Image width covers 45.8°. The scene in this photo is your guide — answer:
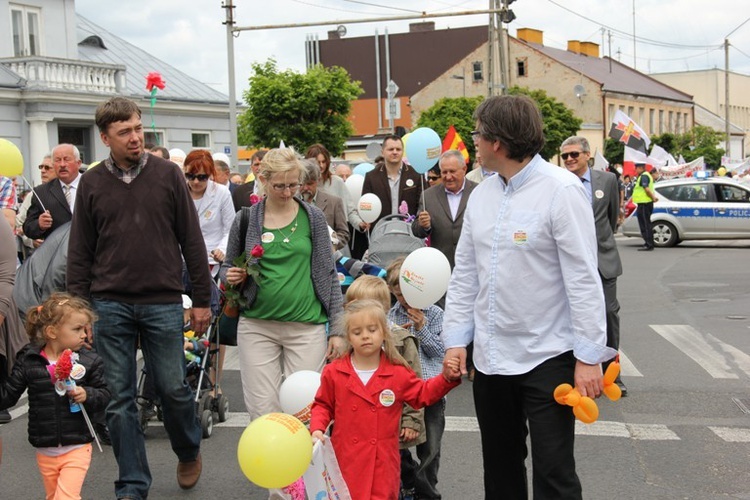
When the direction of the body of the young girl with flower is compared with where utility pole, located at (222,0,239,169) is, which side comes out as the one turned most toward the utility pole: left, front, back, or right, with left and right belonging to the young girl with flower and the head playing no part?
back

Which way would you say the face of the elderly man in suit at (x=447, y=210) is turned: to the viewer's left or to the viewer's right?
to the viewer's left

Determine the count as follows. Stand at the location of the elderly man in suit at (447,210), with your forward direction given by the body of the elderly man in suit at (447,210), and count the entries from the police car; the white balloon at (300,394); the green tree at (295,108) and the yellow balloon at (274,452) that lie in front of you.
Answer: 2

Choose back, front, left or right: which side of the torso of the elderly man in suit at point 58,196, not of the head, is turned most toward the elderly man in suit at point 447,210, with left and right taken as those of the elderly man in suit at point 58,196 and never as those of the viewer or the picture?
left

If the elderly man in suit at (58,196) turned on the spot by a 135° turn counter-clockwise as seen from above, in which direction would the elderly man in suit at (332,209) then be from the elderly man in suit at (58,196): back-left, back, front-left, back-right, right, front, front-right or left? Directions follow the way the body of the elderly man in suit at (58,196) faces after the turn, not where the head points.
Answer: front-right

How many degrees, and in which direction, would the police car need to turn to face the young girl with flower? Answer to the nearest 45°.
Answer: approximately 90° to its right

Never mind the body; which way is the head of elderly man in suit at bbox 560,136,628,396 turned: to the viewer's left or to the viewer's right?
to the viewer's left

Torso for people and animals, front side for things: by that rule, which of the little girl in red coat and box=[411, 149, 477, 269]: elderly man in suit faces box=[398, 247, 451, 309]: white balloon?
the elderly man in suit

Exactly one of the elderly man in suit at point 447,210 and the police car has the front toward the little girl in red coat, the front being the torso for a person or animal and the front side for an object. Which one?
the elderly man in suit

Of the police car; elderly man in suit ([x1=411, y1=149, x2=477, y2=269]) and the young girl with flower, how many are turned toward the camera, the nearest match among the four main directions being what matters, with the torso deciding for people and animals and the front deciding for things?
2
